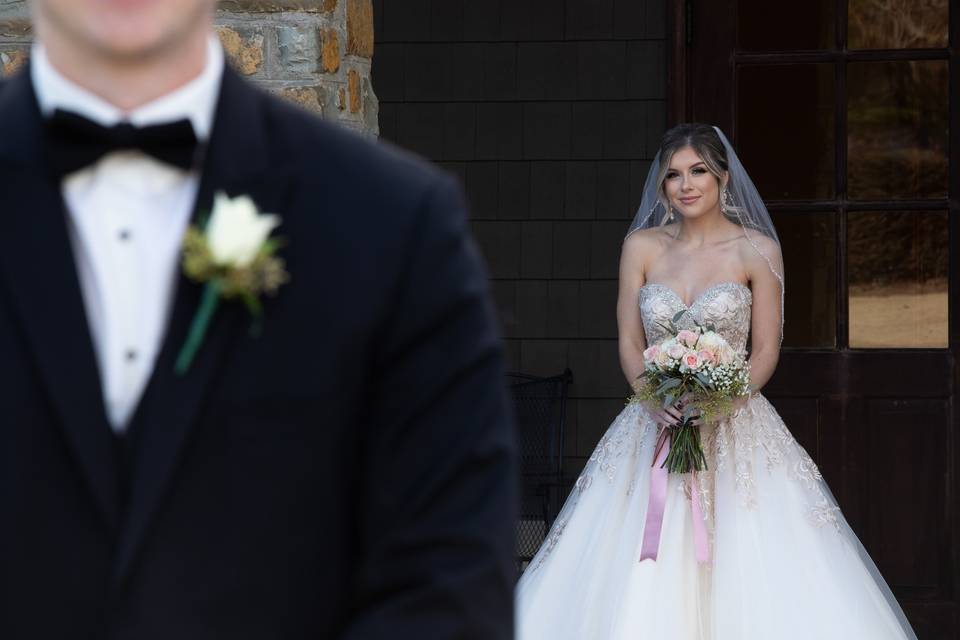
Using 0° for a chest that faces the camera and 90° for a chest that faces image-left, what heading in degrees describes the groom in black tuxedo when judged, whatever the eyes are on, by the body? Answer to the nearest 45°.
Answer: approximately 0°

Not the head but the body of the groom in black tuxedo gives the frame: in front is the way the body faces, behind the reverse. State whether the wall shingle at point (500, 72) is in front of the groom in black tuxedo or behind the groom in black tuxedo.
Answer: behind

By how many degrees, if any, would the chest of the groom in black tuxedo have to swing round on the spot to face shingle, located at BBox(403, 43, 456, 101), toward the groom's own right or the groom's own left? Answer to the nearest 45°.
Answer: approximately 180°

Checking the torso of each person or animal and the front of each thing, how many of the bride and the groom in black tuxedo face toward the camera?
2

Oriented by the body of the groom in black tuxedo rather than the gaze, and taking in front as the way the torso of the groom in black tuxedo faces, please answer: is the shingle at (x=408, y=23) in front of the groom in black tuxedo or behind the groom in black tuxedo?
behind

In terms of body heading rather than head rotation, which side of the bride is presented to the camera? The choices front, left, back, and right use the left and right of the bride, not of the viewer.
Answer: front
